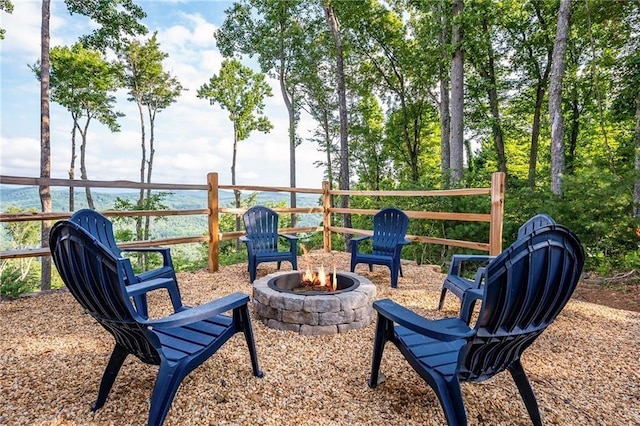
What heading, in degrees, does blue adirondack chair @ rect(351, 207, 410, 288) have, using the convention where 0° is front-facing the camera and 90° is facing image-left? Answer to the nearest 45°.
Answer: approximately 45°

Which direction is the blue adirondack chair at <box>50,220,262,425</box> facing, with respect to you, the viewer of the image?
facing away from the viewer and to the right of the viewer

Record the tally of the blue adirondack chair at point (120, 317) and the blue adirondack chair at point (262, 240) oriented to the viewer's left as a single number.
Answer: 0

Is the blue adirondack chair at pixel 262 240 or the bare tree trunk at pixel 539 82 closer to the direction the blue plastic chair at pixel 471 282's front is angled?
the blue adirondack chair

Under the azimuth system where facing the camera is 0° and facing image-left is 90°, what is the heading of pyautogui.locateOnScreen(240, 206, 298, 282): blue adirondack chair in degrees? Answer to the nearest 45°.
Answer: approximately 315°

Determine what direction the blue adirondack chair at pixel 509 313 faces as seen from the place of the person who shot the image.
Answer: facing away from the viewer and to the left of the viewer

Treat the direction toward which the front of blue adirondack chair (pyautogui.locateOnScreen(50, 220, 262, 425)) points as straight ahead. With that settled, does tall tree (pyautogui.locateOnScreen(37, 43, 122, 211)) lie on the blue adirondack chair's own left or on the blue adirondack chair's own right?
on the blue adirondack chair's own left

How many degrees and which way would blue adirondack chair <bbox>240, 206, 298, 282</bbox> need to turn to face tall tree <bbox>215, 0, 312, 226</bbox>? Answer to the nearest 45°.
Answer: approximately 135° to its left

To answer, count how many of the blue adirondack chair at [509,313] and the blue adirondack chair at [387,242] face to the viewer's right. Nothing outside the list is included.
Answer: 0

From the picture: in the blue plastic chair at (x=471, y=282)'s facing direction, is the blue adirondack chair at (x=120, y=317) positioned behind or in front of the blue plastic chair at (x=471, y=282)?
in front

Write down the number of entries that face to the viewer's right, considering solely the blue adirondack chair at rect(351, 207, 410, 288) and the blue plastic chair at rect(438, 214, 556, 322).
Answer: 0
